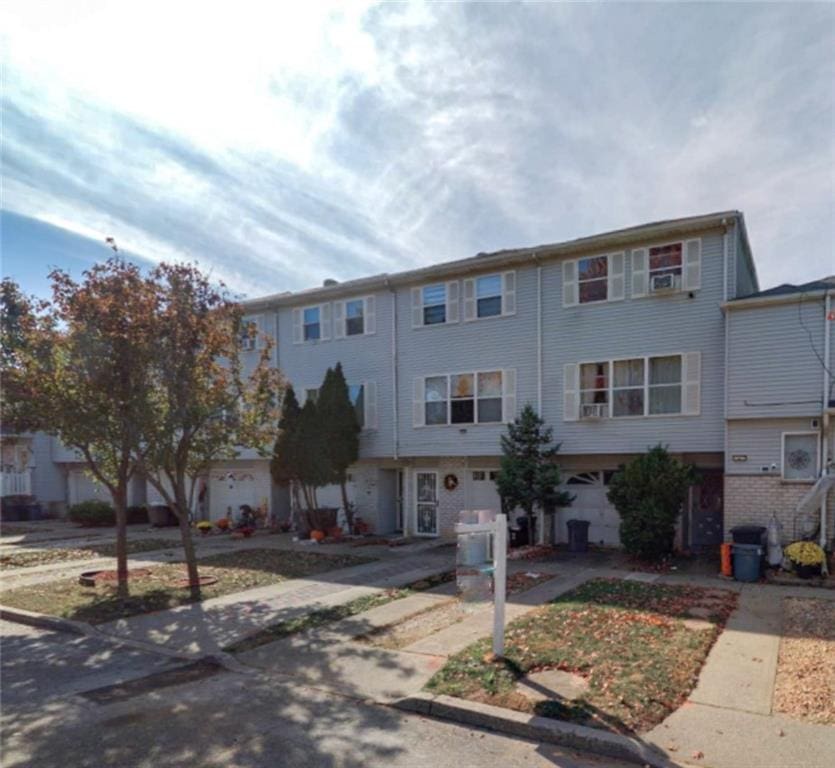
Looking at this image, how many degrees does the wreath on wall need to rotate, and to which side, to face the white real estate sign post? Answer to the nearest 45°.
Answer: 0° — it already faces it

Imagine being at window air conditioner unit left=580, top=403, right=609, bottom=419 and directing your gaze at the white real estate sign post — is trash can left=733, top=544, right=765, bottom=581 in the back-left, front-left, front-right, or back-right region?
front-left

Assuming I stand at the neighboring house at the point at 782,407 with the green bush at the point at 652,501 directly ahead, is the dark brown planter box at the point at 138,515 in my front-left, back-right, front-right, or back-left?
front-right

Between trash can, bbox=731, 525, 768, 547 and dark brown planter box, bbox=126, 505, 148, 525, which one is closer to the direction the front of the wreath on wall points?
the trash can

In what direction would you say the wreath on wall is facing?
toward the camera
